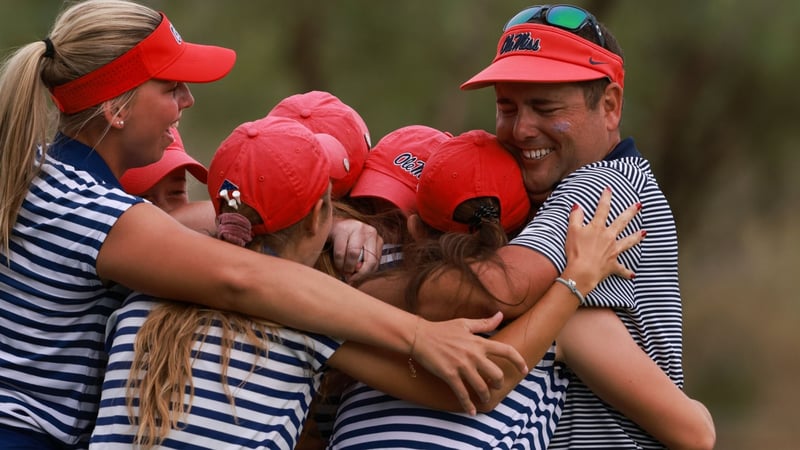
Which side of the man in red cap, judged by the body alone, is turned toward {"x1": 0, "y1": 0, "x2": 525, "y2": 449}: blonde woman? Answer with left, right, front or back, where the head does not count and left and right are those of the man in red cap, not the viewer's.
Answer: front

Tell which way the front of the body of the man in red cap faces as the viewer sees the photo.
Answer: to the viewer's left

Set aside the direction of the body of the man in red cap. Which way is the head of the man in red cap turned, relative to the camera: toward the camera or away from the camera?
toward the camera

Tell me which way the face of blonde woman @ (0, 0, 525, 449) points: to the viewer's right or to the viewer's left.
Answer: to the viewer's right
